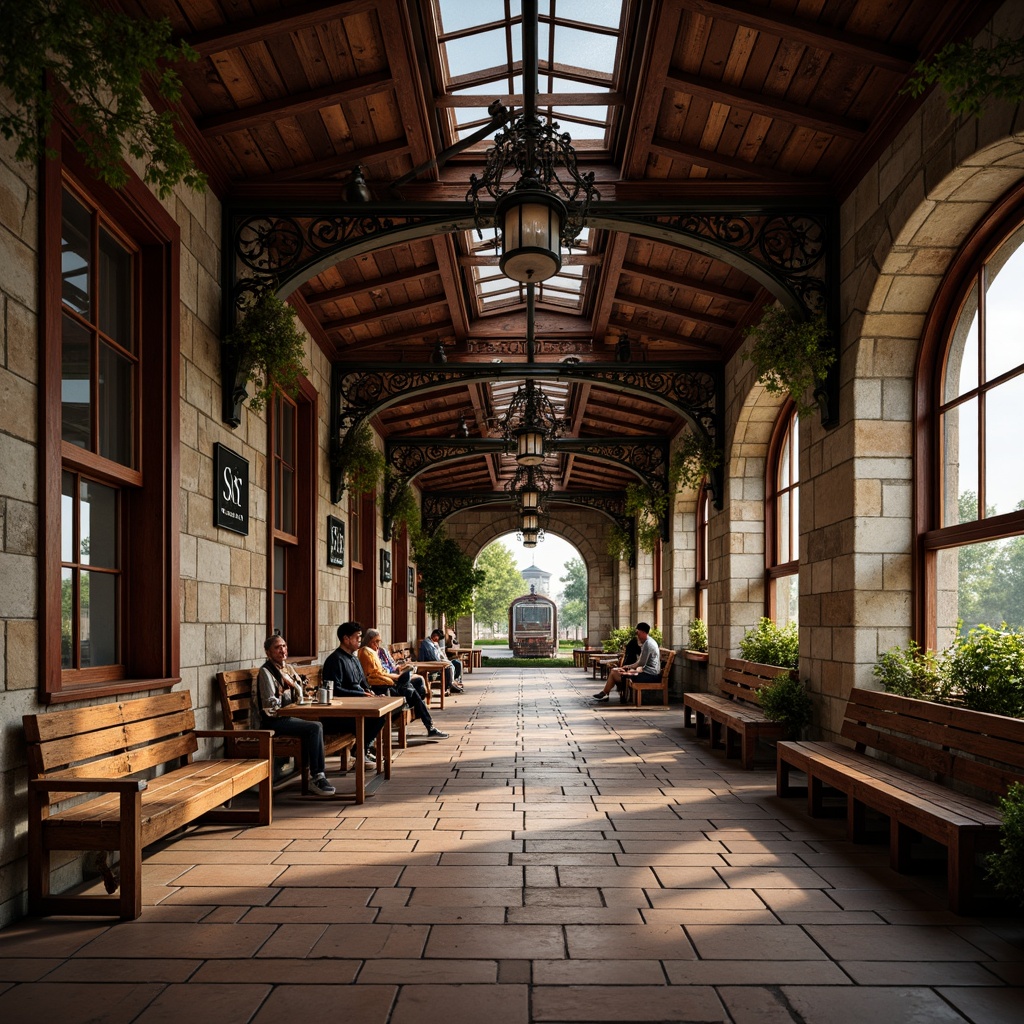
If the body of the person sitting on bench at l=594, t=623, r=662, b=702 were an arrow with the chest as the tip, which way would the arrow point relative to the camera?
to the viewer's left

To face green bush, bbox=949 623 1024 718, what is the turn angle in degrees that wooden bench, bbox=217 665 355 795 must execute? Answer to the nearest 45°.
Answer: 0° — it already faces it

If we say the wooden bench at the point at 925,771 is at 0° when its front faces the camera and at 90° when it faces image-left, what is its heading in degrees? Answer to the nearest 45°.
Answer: approximately 45°

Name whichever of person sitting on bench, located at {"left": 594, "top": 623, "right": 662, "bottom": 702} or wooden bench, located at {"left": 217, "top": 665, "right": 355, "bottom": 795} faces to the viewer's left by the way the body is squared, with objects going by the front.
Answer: the person sitting on bench

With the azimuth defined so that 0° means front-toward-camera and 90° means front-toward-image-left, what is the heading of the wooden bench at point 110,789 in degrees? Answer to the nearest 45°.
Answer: approximately 315°

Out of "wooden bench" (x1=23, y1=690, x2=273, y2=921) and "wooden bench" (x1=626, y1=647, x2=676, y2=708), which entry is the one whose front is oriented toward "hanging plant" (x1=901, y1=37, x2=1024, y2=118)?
"wooden bench" (x1=23, y1=690, x2=273, y2=921)

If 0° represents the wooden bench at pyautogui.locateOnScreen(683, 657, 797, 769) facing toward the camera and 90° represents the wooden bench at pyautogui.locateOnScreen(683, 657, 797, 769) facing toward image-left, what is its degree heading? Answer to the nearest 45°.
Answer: approximately 45°

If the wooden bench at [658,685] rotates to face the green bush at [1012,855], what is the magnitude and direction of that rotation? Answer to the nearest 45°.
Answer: approximately 90° to its left

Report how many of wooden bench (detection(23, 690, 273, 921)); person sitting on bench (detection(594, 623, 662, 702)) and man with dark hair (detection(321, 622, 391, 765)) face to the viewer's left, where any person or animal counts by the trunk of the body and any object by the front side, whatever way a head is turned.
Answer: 1

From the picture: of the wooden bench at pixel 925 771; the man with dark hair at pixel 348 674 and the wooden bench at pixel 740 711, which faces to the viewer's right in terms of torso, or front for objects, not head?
the man with dark hair

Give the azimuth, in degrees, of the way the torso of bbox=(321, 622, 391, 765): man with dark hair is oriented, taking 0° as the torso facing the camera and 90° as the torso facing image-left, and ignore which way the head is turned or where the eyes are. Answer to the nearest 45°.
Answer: approximately 270°
